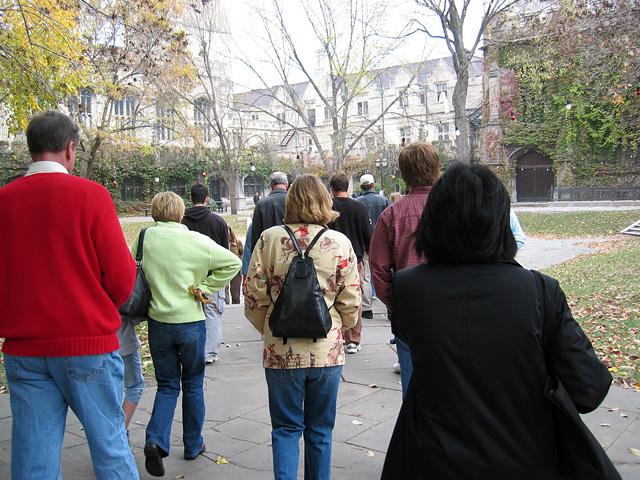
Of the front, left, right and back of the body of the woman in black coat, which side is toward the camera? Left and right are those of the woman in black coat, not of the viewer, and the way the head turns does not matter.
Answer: back

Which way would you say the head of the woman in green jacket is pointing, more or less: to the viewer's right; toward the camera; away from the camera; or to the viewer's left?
away from the camera

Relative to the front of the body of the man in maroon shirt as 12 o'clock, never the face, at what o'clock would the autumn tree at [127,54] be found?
The autumn tree is roughly at 11 o'clock from the man in maroon shirt.

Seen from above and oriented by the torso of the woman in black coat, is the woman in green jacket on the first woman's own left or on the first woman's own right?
on the first woman's own left

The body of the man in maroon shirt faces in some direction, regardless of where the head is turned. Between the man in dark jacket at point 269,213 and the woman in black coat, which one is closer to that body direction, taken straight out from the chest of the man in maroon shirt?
the man in dark jacket

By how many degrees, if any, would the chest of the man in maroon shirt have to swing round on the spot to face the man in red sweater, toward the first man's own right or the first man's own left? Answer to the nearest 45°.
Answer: approximately 135° to the first man's own left

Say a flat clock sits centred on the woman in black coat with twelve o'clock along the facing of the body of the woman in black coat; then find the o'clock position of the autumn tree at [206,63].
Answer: The autumn tree is roughly at 11 o'clock from the woman in black coat.

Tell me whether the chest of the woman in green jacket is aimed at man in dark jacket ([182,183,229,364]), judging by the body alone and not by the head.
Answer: yes

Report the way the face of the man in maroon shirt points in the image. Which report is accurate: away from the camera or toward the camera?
away from the camera

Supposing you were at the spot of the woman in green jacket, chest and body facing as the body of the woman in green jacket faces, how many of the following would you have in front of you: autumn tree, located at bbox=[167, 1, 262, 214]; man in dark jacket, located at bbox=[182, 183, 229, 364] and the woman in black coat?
2

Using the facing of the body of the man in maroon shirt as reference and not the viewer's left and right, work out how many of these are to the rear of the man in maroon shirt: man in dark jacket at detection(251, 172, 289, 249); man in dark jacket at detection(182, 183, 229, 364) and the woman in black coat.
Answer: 1

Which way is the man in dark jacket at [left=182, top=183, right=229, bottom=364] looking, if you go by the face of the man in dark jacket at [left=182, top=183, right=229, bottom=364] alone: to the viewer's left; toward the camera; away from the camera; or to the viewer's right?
away from the camera

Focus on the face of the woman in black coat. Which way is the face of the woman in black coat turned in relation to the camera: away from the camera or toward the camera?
away from the camera

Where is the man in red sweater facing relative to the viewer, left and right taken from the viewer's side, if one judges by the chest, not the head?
facing away from the viewer and to the right of the viewer

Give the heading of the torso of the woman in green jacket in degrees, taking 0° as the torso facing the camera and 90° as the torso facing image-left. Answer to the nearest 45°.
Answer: approximately 180°

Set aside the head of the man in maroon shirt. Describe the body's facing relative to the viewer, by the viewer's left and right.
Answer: facing away from the viewer

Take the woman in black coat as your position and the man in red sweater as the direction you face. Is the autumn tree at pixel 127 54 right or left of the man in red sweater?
right

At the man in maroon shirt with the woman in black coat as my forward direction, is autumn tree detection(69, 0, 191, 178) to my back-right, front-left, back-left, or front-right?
back-right
